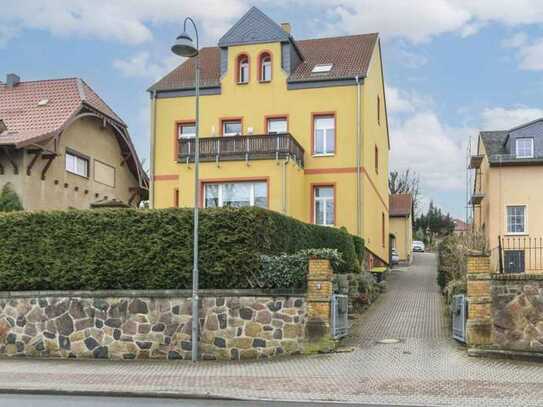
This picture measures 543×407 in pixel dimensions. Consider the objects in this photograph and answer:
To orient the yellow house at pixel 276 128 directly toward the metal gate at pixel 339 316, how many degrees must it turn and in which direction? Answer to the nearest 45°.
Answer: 0° — it already faces it

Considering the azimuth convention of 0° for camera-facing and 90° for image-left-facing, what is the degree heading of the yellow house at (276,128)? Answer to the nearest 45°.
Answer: approximately 0°

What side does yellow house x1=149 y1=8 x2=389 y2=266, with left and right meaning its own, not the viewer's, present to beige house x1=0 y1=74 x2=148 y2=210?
right

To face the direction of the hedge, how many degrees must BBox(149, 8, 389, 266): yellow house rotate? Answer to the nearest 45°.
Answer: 0° — it already faces it

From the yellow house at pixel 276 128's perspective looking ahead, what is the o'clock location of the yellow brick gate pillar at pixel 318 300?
The yellow brick gate pillar is roughly at 12 o'clock from the yellow house.

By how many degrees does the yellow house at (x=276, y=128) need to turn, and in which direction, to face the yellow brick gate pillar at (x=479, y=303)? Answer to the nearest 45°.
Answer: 0° — it already faces it

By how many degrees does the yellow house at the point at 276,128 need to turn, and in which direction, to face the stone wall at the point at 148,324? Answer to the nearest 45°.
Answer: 0° — it already faces it

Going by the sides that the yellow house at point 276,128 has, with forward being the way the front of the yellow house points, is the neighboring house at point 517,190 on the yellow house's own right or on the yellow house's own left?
on the yellow house's own left

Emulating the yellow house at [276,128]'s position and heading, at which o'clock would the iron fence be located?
The iron fence is roughly at 9 o'clock from the yellow house.
